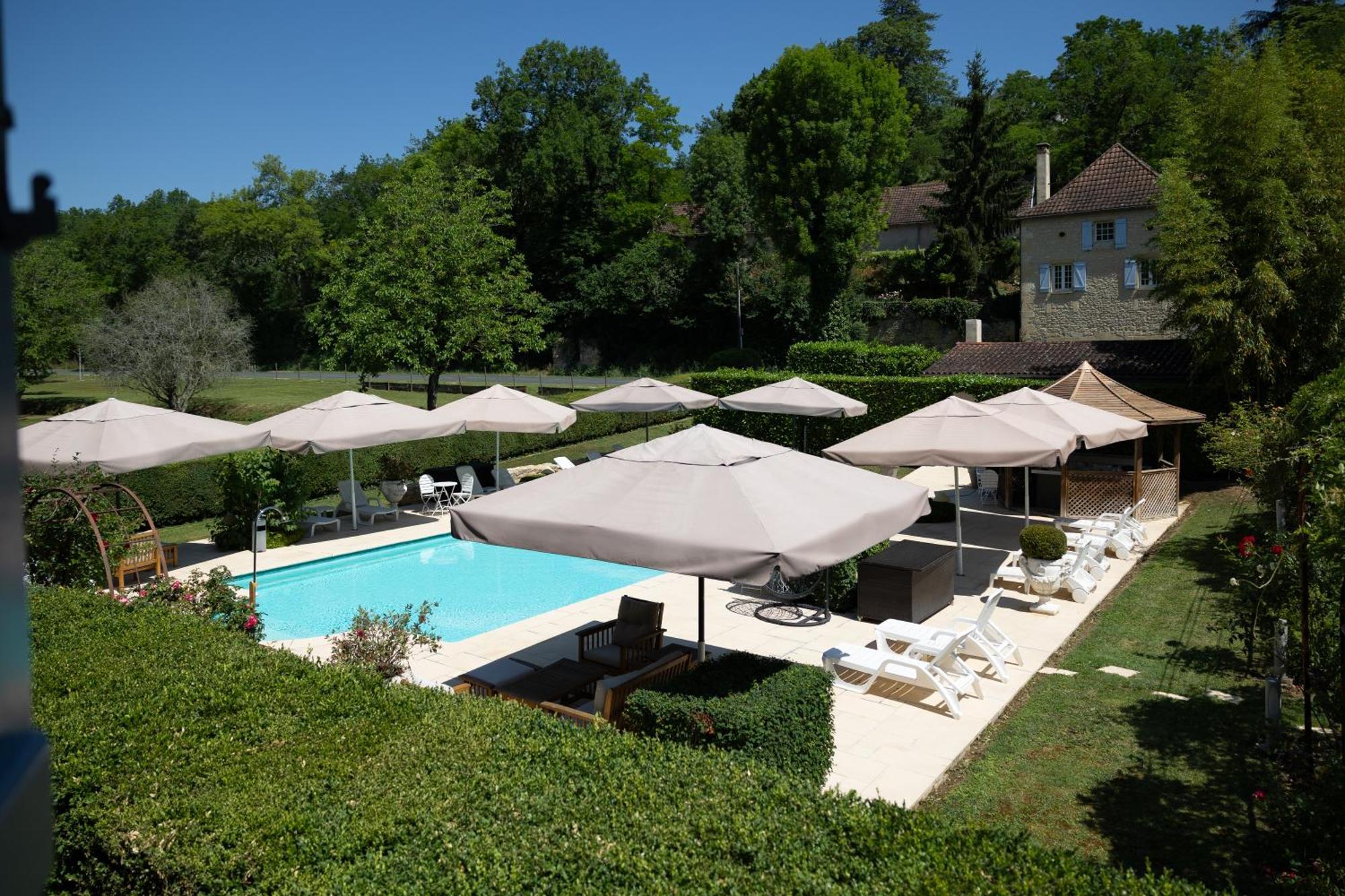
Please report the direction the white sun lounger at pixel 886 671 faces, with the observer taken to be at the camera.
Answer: facing away from the viewer and to the left of the viewer

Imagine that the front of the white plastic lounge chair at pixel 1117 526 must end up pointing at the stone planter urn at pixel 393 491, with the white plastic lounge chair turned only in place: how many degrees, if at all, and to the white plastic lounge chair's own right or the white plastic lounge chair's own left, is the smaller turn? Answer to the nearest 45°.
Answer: approximately 45° to the white plastic lounge chair's own left

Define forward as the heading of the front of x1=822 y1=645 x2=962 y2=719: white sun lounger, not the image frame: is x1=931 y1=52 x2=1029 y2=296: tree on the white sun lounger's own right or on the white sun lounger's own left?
on the white sun lounger's own right

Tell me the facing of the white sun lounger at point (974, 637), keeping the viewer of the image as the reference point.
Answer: facing away from the viewer and to the left of the viewer

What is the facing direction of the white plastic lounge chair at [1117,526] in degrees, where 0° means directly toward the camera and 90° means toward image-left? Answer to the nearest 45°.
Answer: approximately 135°

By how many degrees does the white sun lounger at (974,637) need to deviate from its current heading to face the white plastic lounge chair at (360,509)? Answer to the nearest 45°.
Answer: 0° — it already faces it

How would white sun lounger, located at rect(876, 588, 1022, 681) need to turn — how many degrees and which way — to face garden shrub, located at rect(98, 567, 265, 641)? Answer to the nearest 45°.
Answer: approximately 45° to its left

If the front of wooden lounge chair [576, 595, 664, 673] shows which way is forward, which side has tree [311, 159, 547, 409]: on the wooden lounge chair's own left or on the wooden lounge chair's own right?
on the wooden lounge chair's own right
